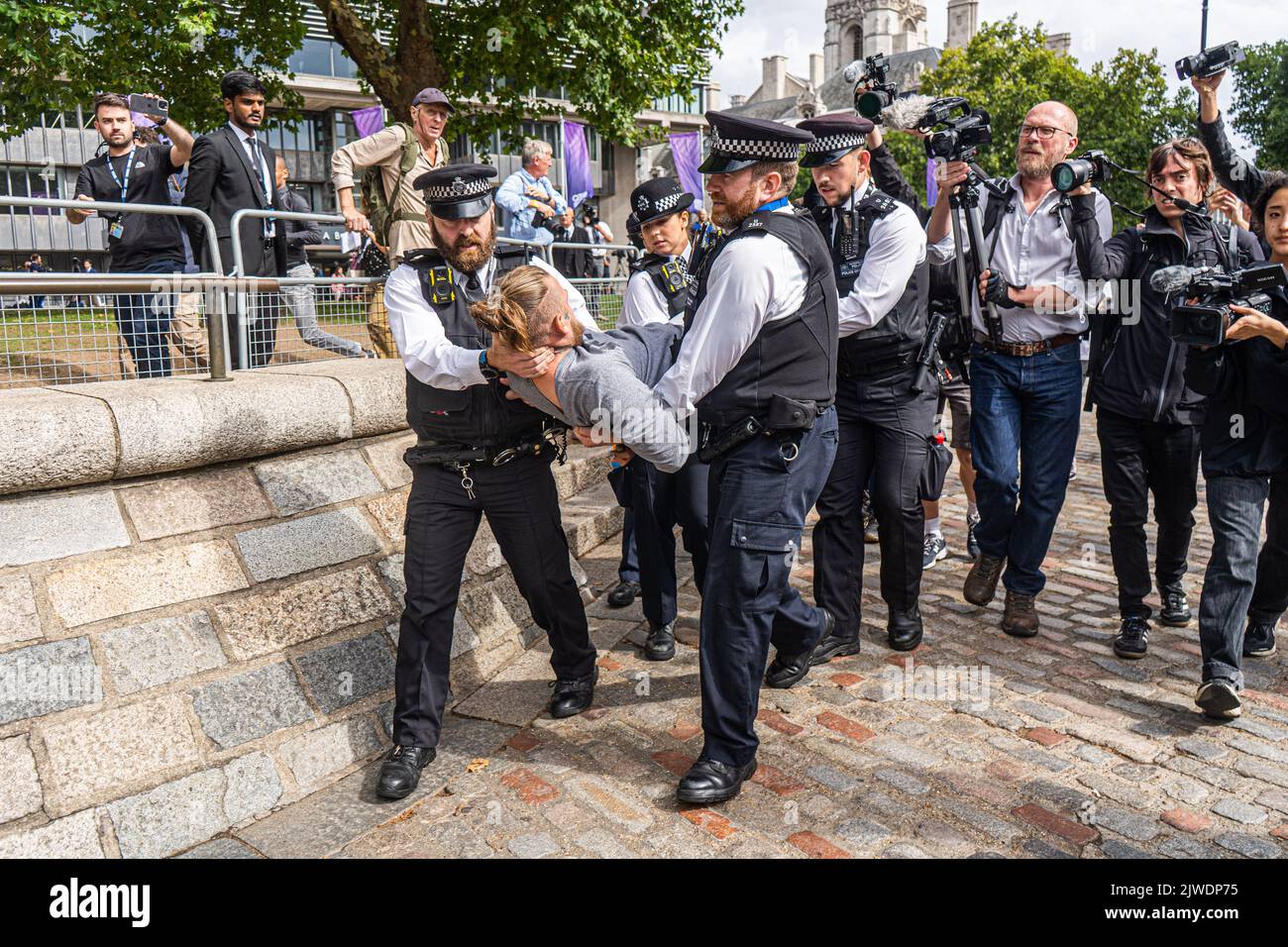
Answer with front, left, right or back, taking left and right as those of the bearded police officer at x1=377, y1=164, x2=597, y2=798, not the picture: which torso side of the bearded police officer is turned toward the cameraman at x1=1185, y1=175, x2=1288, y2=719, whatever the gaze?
left

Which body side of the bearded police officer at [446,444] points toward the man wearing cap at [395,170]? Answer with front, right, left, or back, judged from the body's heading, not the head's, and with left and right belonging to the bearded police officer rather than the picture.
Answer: back

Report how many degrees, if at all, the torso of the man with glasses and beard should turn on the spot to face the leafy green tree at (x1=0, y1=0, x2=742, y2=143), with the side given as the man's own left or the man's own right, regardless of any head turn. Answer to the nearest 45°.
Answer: approximately 135° to the man's own right

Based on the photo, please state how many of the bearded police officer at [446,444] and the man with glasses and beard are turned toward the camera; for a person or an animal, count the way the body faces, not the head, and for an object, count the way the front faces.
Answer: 2

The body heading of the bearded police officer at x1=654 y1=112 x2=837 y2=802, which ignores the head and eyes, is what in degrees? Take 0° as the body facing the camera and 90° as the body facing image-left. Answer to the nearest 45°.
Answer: approximately 90°

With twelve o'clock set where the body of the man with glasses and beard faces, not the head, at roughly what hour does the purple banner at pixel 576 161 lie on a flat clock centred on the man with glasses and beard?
The purple banner is roughly at 5 o'clock from the man with glasses and beard.

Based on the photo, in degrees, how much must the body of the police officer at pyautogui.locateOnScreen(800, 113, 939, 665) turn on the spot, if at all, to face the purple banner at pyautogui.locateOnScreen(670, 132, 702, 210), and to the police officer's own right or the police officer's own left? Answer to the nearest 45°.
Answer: approximately 135° to the police officer's own right

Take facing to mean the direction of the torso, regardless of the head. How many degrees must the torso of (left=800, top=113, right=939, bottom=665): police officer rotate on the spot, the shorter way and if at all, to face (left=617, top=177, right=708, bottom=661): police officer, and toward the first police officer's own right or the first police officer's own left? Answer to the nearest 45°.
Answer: approximately 45° to the first police officer's own right

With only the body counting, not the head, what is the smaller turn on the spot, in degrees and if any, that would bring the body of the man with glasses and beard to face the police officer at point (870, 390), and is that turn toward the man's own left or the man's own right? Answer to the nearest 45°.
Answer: approximately 45° to the man's own right
